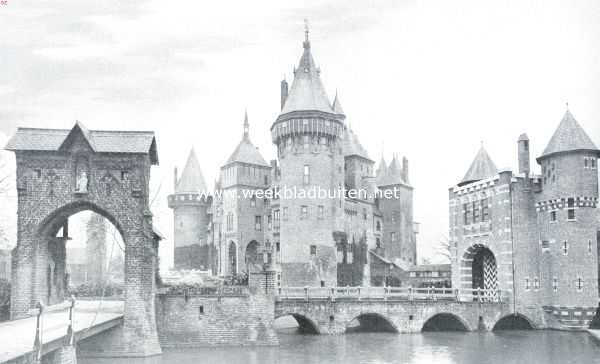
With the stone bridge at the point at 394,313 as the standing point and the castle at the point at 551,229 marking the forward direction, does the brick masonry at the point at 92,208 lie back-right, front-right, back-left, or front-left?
back-right

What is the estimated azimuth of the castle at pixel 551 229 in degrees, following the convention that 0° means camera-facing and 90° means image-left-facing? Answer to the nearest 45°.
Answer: approximately 45°

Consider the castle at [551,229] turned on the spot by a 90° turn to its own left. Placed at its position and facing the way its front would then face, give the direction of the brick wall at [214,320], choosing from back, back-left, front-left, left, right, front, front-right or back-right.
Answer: right

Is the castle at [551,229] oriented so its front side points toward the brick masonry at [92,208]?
yes

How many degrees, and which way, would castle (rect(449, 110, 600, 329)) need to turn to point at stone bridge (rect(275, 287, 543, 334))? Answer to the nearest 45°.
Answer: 0° — it already faces it
